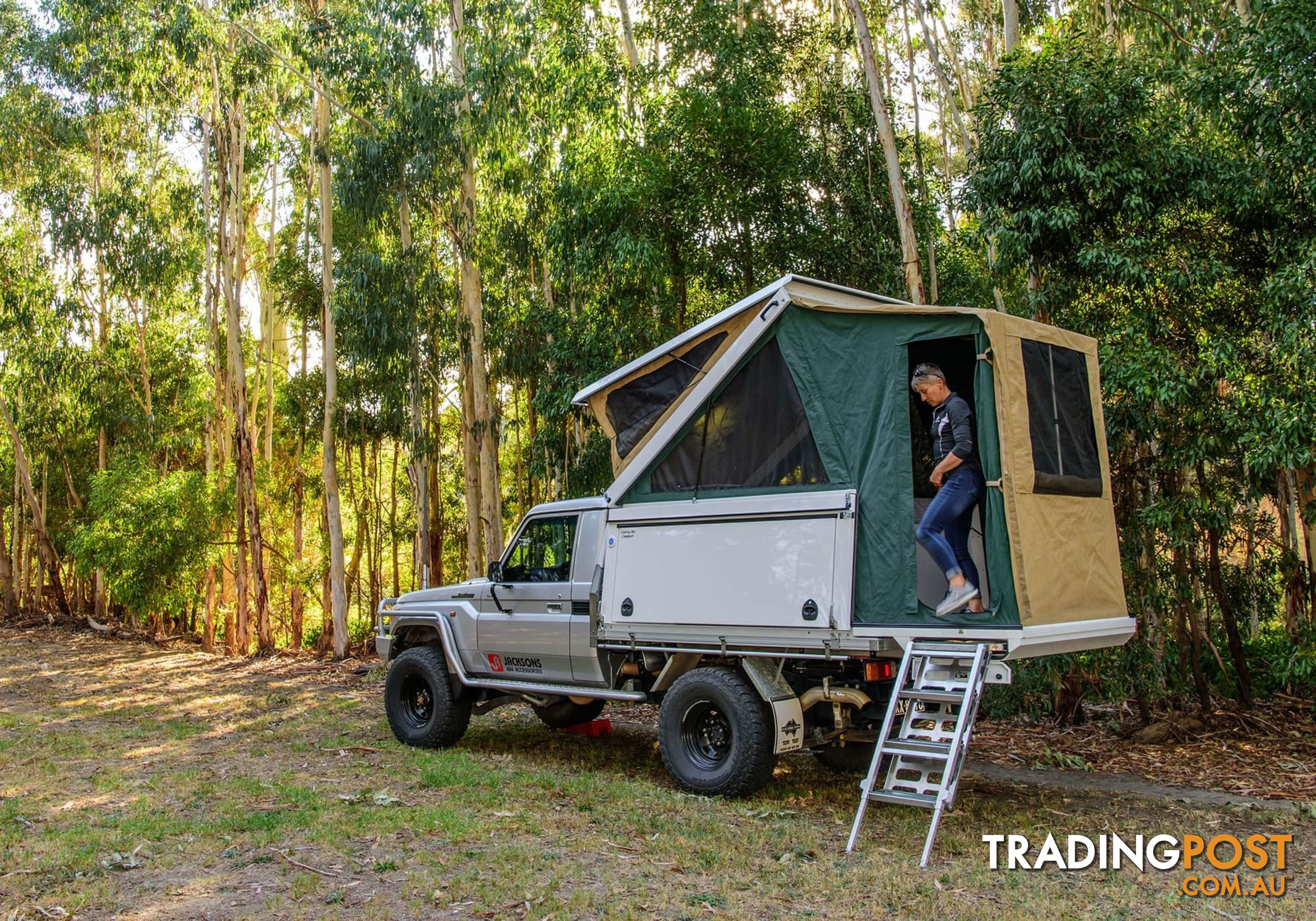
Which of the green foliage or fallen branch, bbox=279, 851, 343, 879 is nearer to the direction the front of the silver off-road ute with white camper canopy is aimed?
the green foliage

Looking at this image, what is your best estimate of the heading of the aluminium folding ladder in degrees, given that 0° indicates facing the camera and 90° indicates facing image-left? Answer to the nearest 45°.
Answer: approximately 45°

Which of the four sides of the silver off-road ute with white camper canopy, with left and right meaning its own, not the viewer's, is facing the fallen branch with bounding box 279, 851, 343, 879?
left

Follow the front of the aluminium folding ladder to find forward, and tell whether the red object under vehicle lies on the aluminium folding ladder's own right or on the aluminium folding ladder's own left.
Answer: on the aluminium folding ladder's own right

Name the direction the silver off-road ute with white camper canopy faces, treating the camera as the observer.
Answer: facing away from the viewer and to the left of the viewer

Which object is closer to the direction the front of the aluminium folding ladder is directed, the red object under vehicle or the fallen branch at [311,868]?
the fallen branch

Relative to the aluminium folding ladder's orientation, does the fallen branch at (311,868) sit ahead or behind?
ahead

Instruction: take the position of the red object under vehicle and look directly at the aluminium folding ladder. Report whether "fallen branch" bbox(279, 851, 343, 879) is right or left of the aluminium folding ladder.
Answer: right
